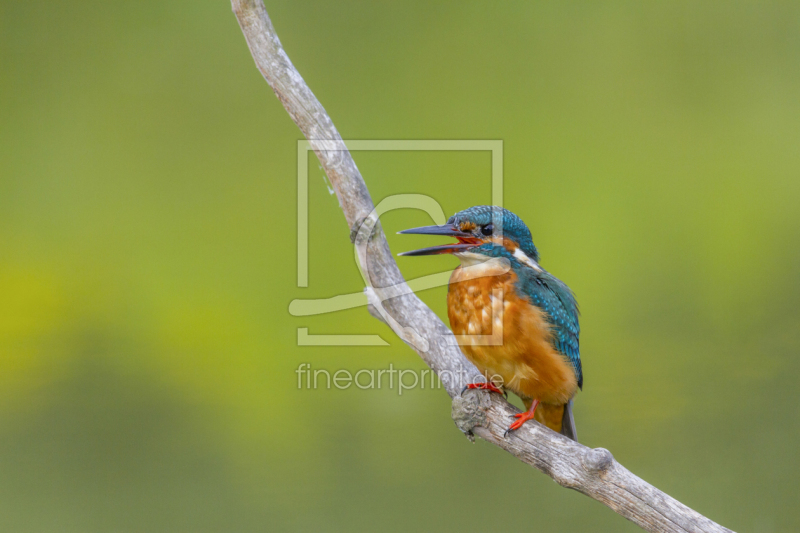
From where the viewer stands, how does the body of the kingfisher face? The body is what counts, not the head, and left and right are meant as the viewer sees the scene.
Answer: facing the viewer and to the left of the viewer
